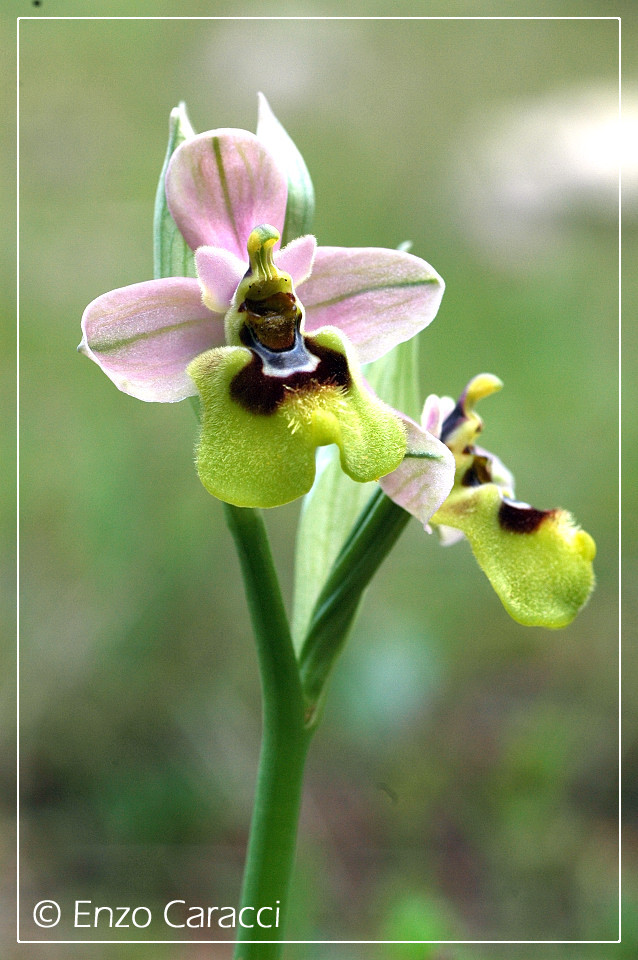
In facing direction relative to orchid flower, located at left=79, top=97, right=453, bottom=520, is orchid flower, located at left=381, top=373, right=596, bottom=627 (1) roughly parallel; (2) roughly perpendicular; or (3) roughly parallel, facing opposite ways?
roughly perpendicular

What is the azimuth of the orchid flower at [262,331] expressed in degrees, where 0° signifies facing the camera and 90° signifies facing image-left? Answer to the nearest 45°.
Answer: approximately 0°

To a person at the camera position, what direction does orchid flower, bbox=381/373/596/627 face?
facing to the right of the viewer

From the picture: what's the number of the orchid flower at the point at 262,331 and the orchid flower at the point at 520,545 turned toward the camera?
1
